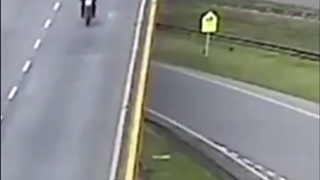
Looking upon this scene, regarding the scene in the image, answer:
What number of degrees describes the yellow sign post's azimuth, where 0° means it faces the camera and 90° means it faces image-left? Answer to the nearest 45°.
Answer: approximately 0°
